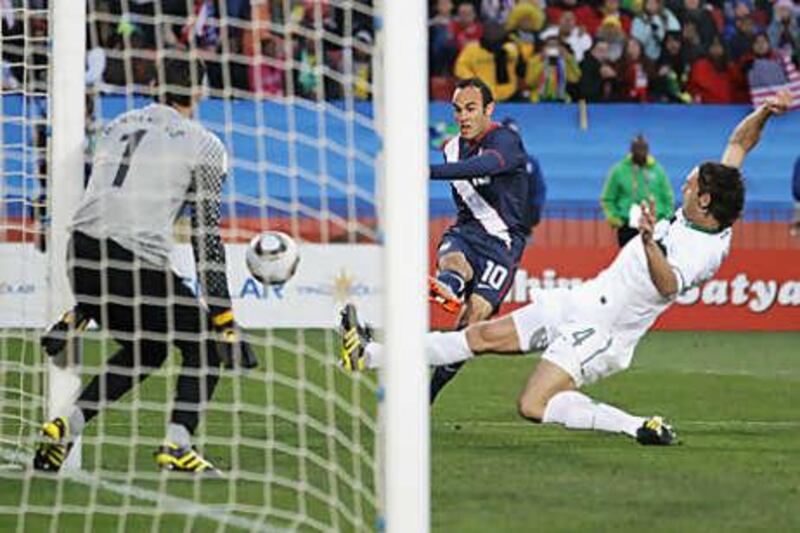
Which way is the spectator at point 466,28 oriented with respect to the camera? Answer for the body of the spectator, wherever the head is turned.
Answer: toward the camera

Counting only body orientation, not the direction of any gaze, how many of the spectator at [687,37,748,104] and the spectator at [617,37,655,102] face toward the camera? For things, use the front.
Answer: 2

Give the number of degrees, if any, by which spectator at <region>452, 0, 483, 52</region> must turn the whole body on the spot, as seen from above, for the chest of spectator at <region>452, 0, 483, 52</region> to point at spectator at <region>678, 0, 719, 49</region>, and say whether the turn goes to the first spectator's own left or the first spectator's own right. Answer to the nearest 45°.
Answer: approximately 90° to the first spectator's own left

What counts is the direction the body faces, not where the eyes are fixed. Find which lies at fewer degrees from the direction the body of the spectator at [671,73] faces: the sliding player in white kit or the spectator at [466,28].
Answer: the sliding player in white kit

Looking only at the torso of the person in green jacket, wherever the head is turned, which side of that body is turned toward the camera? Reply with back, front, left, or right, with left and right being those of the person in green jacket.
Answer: front

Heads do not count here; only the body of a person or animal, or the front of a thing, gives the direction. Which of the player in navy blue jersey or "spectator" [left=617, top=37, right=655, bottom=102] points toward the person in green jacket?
the spectator

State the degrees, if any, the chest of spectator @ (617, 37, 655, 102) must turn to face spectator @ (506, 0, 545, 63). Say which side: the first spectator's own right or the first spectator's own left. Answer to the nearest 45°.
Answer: approximately 90° to the first spectator's own right

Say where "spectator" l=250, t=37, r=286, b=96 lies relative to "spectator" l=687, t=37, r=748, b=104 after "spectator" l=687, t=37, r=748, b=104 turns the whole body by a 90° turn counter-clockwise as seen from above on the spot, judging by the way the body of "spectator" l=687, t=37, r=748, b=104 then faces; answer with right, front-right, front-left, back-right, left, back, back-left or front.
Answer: back-right

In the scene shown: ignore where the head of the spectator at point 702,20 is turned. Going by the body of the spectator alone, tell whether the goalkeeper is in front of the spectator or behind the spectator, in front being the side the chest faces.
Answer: in front

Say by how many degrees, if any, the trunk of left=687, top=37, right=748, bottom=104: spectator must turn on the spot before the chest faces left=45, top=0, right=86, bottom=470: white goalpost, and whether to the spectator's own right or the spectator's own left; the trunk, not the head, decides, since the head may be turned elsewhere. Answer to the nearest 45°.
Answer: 0° — they already face it
